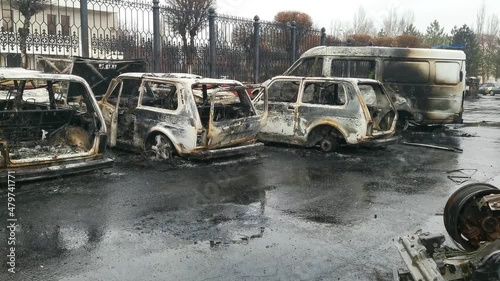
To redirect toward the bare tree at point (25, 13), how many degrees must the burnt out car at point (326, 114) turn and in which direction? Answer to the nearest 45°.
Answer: approximately 45° to its left
